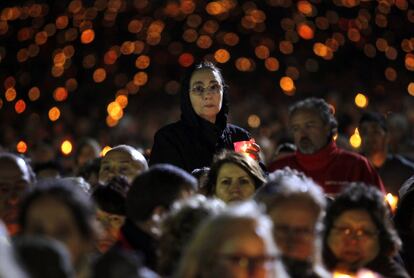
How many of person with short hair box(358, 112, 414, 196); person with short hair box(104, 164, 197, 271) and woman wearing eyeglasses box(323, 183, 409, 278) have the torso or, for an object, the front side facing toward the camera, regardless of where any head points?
2

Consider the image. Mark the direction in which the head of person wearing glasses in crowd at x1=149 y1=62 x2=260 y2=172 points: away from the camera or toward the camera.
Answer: toward the camera

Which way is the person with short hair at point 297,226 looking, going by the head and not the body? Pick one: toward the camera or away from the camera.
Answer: toward the camera

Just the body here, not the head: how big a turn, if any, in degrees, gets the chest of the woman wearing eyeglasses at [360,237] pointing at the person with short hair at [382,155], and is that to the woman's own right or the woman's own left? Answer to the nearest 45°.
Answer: approximately 180°

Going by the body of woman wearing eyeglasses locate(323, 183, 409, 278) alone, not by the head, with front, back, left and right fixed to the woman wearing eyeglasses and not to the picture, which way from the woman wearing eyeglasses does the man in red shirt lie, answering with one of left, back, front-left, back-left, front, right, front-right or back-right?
back

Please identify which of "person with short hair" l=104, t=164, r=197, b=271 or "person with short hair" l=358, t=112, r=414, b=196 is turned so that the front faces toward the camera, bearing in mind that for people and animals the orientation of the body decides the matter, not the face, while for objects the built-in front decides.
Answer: "person with short hair" l=358, t=112, r=414, b=196

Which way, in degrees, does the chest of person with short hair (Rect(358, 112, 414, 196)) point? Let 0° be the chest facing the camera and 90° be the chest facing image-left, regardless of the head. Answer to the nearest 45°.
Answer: approximately 0°

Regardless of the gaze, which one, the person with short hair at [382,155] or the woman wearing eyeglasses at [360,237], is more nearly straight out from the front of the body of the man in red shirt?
the woman wearing eyeglasses

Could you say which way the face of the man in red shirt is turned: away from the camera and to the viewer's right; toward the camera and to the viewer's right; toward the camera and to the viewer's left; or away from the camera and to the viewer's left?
toward the camera and to the viewer's left

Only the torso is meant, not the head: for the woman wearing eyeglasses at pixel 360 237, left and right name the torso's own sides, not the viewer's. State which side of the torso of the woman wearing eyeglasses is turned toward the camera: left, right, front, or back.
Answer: front

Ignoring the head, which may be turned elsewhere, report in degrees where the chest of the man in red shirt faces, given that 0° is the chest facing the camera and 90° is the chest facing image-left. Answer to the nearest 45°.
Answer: approximately 45°

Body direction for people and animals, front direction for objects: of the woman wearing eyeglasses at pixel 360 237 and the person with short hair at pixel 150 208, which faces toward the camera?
the woman wearing eyeglasses
